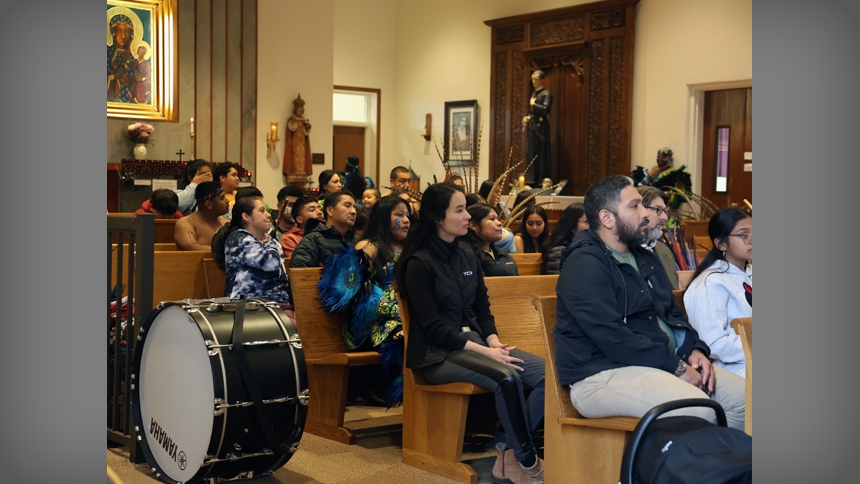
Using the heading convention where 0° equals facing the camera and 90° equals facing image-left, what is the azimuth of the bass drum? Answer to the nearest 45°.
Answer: approximately 45°

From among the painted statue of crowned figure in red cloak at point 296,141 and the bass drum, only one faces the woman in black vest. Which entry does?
the painted statue of crowned figure in red cloak

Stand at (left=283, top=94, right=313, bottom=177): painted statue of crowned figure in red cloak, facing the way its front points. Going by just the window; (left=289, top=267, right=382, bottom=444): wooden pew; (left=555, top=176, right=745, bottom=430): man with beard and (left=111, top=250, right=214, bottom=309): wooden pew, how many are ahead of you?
3

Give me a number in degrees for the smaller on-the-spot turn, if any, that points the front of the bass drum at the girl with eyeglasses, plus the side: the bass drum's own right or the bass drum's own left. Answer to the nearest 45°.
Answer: approximately 135° to the bass drum's own left

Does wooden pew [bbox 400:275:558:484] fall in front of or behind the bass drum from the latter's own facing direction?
behind

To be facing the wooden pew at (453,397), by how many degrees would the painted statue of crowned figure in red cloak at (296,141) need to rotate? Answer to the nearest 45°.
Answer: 0° — it already faces it
